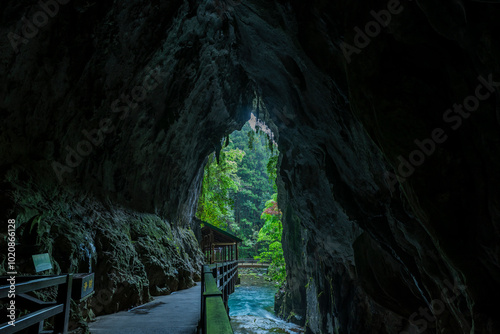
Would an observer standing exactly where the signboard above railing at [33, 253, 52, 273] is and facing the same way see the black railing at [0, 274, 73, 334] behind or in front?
in front

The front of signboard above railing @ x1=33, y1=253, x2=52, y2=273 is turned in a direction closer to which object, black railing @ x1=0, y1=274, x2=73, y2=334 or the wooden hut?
the black railing

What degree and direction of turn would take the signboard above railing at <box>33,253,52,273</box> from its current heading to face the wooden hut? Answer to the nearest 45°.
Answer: approximately 90° to its left

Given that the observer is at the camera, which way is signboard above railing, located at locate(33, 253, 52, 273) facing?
facing the viewer and to the right of the viewer
